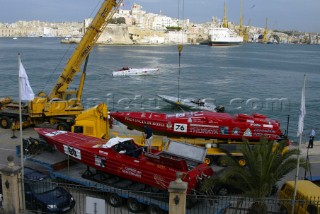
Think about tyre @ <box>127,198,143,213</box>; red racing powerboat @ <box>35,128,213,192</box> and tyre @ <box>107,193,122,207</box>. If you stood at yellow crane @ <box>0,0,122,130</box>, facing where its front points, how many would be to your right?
3

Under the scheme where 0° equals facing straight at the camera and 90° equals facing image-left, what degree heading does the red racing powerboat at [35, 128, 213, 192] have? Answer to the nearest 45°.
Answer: approximately 135°

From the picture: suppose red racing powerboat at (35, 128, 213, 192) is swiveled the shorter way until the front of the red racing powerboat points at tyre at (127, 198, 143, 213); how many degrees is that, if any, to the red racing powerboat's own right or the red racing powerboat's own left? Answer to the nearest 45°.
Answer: approximately 135° to the red racing powerboat's own left

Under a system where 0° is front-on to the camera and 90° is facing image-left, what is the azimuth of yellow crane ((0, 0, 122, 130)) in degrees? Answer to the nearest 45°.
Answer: approximately 270°

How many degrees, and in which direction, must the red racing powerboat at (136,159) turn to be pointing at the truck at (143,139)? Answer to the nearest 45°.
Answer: approximately 45° to its right

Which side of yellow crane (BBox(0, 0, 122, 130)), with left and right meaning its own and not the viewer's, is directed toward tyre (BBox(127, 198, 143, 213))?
right

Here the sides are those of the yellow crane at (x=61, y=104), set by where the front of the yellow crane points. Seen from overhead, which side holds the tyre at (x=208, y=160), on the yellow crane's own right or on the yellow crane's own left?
on the yellow crane's own right

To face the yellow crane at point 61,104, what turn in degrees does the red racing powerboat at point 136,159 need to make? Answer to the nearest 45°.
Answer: approximately 45° to its right

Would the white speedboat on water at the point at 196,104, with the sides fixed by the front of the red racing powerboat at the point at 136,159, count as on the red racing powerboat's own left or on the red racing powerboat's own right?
on the red racing powerboat's own right

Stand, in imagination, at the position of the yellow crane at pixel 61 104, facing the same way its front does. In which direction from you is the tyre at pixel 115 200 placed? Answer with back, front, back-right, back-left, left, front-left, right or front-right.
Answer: left
